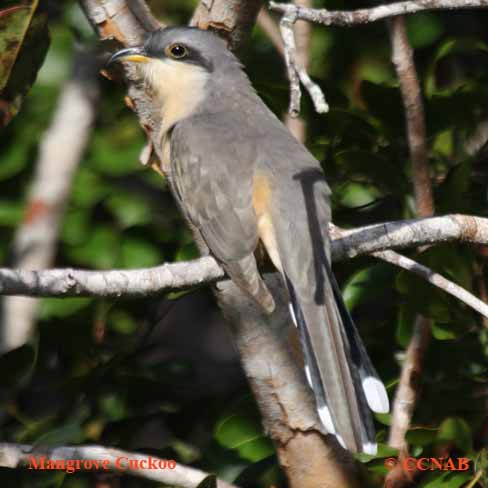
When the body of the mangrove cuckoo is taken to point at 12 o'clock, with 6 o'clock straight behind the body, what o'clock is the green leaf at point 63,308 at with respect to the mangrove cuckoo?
The green leaf is roughly at 11 o'clock from the mangrove cuckoo.

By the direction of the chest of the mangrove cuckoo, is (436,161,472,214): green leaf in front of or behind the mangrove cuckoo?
behind

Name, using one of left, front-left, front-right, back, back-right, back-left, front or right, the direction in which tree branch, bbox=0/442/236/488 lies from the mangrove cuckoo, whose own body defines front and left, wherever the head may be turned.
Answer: left

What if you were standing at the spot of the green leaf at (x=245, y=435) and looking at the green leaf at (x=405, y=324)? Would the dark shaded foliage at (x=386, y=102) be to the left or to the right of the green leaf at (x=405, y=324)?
left

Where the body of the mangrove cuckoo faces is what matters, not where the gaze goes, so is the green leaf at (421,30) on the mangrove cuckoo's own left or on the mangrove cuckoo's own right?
on the mangrove cuckoo's own right

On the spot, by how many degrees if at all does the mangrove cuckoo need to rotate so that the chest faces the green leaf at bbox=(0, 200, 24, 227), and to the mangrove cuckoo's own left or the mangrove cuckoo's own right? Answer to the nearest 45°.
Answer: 0° — it already faces it

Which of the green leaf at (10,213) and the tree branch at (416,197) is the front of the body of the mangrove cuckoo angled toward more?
the green leaf

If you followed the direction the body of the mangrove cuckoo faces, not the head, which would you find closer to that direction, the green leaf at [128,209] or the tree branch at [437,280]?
the green leaf

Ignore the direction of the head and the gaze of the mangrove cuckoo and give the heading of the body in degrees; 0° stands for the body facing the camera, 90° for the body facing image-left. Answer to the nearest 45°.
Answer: approximately 135°

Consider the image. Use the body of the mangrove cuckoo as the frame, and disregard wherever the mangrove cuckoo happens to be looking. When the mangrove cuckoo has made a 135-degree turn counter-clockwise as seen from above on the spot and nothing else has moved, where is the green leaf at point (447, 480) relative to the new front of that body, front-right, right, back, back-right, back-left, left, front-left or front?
front

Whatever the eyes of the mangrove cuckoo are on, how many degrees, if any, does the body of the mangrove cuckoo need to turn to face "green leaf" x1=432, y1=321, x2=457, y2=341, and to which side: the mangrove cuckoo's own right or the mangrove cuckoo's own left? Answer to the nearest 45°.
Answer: approximately 90° to the mangrove cuckoo's own right
